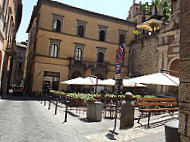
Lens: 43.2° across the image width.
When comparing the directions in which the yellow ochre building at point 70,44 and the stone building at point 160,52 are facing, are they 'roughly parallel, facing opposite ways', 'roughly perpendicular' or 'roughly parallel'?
roughly perpendicular

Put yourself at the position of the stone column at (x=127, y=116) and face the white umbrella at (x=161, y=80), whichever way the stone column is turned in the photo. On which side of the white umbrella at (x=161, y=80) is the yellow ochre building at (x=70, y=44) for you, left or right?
left

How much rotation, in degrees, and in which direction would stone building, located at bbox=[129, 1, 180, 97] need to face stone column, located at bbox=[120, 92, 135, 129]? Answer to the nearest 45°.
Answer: approximately 45° to its left

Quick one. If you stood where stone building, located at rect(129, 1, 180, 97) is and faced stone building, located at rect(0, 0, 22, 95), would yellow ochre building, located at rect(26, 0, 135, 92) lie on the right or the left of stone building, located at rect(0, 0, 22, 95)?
right

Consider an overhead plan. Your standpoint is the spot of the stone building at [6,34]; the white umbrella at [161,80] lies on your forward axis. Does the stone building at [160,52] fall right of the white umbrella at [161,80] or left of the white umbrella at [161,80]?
left

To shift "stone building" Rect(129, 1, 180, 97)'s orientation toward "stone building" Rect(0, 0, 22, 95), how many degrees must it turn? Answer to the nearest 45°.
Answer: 0° — it already faces it

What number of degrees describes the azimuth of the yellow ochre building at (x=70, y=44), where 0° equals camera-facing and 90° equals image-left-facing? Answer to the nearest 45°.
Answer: approximately 315°

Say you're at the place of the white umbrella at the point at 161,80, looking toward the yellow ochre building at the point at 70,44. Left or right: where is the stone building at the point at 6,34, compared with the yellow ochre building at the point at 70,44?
left
